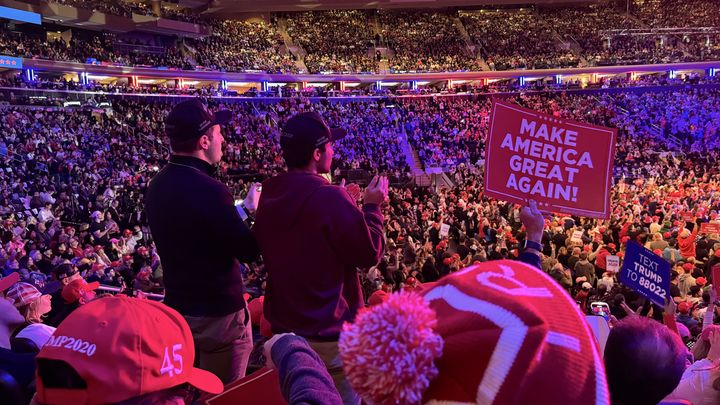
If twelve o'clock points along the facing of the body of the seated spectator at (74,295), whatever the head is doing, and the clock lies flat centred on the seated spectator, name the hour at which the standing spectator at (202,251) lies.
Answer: The standing spectator is roughly at 4 o'clock from the seated spectator.

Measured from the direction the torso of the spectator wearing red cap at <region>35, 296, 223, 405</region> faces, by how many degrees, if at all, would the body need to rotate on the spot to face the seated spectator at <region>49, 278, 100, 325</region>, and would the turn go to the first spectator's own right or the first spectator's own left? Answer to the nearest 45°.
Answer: approximately 45° to the first spectator's own left

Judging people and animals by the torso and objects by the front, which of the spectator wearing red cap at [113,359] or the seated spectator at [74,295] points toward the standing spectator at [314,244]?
the spectator wearing red cap at [113,359]

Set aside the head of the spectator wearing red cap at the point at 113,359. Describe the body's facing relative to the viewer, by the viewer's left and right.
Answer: facing away from the viewer and to the right of the viewer

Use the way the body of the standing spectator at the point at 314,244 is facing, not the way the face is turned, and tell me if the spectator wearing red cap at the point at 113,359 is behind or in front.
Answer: behind

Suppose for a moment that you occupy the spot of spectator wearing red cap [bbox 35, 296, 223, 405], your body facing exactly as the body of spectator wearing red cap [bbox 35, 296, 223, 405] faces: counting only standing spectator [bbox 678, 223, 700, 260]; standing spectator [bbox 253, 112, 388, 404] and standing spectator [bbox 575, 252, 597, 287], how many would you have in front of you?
3

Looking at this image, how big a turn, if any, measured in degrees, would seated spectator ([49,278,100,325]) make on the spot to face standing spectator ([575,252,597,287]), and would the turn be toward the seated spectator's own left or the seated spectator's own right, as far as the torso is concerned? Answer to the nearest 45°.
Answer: approximately 45° to the seated spectator's own right

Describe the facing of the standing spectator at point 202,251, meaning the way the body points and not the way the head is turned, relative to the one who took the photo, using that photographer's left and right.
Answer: facing away from the viewer and to the right of the viewer

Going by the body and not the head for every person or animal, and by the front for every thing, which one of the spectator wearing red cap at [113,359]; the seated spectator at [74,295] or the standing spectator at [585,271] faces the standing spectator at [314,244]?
the spectator wearing red cap at [113,359]

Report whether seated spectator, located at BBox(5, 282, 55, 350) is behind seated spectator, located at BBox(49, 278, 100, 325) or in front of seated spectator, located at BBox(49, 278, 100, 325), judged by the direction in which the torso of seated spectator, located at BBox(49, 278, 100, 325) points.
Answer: behind

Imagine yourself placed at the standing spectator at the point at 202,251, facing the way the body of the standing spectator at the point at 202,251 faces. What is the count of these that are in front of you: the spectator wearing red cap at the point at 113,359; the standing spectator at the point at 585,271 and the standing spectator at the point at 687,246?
2

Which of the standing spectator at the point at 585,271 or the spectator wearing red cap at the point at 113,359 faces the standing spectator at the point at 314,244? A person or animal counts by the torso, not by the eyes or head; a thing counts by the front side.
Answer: the spectator wearing red cap

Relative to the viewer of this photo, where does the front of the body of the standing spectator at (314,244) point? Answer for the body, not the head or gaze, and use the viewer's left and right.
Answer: facing away from the viewer and to the right of the viewer

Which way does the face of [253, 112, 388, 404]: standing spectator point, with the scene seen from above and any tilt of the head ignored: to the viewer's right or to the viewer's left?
to the viewer's right
